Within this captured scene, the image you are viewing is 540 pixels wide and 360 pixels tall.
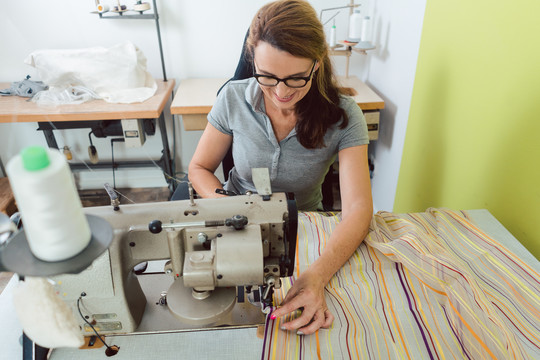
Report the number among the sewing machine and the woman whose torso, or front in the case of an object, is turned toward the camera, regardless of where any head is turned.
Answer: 1

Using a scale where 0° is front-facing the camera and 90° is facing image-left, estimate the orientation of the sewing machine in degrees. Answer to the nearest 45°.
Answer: approximately 180°

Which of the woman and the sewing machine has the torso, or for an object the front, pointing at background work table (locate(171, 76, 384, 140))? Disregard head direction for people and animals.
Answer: the sewing machine

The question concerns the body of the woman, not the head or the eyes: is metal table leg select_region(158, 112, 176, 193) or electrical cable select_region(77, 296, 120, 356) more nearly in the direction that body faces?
the electrical cable

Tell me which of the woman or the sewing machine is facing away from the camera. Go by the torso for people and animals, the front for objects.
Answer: the sewing machine

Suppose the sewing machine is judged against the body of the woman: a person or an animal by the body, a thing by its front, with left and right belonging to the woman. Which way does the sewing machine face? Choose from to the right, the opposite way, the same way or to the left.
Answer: the opposite way

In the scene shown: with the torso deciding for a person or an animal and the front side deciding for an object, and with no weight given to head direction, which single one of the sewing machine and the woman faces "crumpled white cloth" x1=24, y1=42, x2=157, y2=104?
the sewing machine

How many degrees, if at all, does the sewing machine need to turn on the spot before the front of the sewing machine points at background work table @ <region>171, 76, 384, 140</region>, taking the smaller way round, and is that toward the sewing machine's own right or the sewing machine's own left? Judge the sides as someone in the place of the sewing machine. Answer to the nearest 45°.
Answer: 0° — it already faces it

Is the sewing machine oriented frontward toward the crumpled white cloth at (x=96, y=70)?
yes

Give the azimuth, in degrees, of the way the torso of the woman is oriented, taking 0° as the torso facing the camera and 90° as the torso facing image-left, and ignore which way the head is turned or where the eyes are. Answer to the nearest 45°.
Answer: approximately 0°
